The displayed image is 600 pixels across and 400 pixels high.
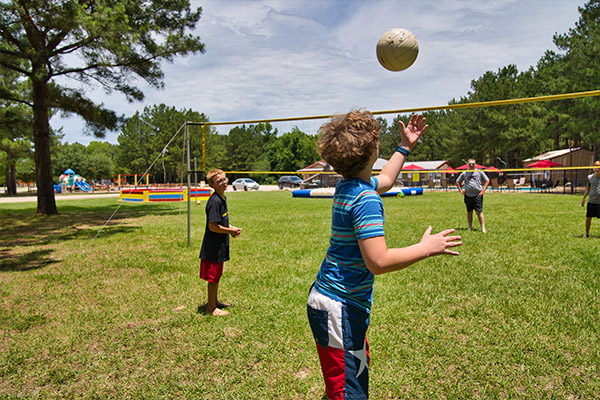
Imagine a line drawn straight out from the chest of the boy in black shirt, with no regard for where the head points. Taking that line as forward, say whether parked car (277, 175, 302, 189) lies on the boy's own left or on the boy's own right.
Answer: on the boy's own left

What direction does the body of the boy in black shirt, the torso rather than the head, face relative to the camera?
to the viewer's right

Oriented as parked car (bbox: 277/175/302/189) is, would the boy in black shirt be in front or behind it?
in front

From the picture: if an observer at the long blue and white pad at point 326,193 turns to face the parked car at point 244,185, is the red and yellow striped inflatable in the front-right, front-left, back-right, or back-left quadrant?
front-left

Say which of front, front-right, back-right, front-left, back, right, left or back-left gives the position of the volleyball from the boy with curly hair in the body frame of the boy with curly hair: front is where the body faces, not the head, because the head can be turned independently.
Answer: front-left

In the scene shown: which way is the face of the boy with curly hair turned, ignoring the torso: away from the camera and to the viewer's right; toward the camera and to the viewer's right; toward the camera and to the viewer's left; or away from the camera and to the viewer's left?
away from the camera and to the viewer's right

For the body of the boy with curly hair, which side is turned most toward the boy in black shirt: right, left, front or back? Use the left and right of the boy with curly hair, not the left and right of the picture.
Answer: left

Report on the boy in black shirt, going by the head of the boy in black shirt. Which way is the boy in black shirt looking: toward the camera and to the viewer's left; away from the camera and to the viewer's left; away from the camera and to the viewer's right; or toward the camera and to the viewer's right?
toward the camera and to the viewer's right

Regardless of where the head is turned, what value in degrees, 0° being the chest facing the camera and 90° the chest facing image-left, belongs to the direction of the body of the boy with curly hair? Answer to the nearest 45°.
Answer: approximately 225°

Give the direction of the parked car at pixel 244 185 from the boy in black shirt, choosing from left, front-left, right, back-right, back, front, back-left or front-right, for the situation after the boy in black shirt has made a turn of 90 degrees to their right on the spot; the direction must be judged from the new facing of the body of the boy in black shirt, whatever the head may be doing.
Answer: back

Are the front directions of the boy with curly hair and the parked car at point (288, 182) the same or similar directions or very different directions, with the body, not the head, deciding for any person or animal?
very different directions

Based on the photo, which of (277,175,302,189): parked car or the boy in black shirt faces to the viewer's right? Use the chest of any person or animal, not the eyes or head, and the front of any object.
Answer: the boy in black shirt

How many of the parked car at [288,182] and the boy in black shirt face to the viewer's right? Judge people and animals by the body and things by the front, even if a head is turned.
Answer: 1

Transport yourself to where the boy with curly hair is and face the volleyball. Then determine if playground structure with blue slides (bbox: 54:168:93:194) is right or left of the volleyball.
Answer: left

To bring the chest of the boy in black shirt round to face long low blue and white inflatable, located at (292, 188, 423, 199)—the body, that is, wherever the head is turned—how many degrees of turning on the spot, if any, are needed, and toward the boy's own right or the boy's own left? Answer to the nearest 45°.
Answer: approximately 90° to the boy's own left

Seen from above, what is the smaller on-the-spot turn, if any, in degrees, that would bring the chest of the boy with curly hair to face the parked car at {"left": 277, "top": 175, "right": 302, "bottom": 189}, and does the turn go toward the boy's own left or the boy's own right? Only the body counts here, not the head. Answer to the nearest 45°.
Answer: approximately 45° to the boy's own left
